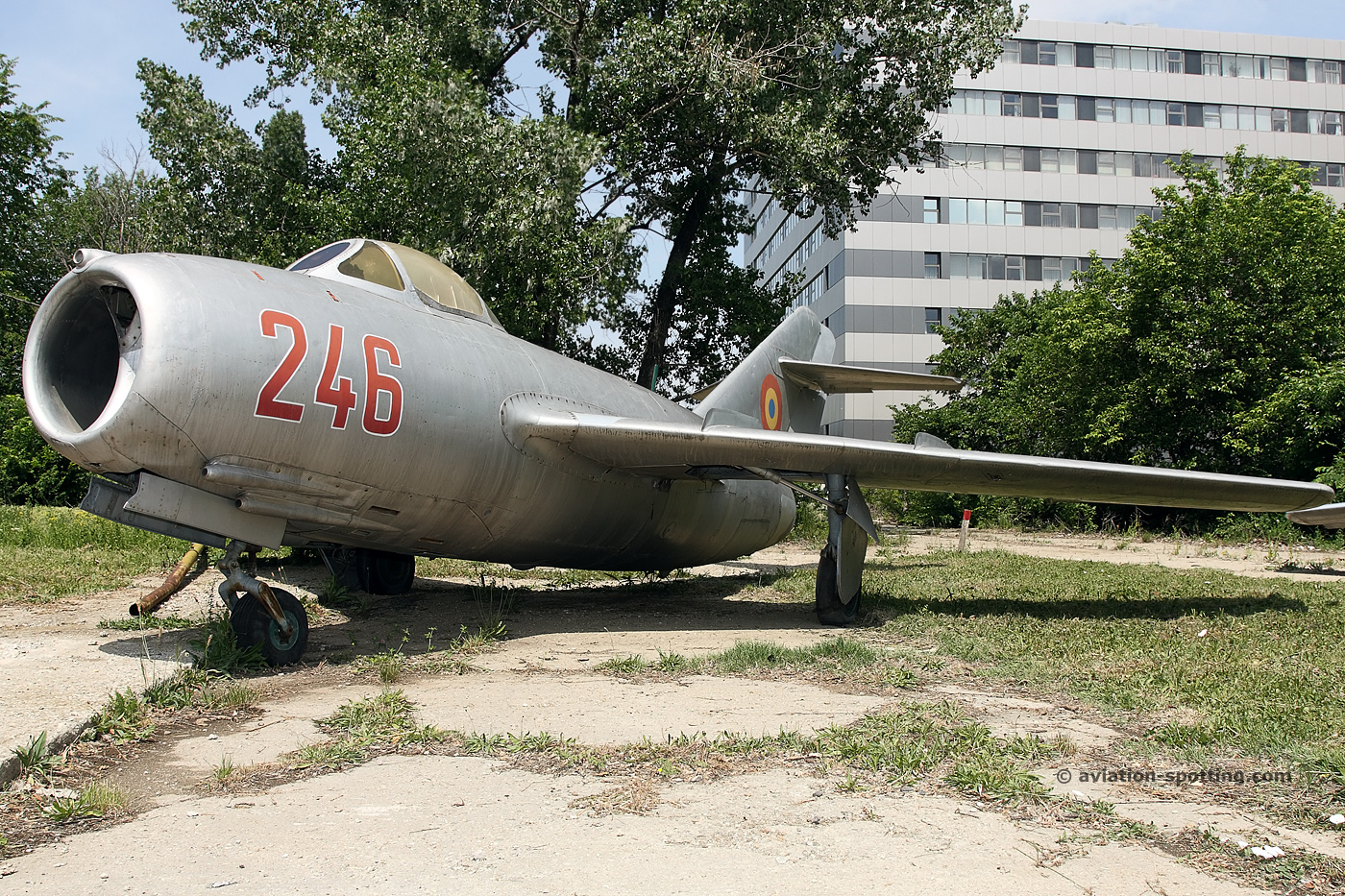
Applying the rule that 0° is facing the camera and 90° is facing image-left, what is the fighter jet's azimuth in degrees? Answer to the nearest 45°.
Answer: approximately 45°

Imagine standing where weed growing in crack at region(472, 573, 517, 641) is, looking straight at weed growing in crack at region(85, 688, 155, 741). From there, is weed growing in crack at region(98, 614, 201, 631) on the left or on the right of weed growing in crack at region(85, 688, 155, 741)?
right

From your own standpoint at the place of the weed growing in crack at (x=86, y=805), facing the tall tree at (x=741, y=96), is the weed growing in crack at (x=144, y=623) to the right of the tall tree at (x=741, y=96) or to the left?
left

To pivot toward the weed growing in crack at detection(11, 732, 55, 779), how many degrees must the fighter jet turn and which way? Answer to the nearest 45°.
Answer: approximately 45° to its left

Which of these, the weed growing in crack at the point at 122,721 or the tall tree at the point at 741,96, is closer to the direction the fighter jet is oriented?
the weed growing in crack

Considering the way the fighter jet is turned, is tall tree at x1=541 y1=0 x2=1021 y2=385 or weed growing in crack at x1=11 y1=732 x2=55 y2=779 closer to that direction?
the weed growing in crack

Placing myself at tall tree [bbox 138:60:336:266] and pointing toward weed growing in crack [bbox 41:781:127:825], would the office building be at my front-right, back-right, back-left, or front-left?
back-left

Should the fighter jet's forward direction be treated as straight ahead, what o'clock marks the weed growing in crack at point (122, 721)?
The weed growing in crack is roughly at 11 o'clock from the fighter jet.

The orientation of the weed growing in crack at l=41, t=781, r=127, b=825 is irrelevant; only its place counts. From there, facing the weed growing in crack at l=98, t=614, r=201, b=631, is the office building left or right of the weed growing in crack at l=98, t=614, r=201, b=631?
right

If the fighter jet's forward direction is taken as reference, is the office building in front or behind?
behind

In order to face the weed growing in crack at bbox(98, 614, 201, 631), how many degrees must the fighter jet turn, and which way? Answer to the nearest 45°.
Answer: approximately 45° to its right

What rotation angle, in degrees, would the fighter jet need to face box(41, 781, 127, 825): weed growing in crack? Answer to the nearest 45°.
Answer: approximately 45° to its left

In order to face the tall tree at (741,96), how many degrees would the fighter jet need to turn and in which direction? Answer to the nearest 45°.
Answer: approximately 135° to its right
